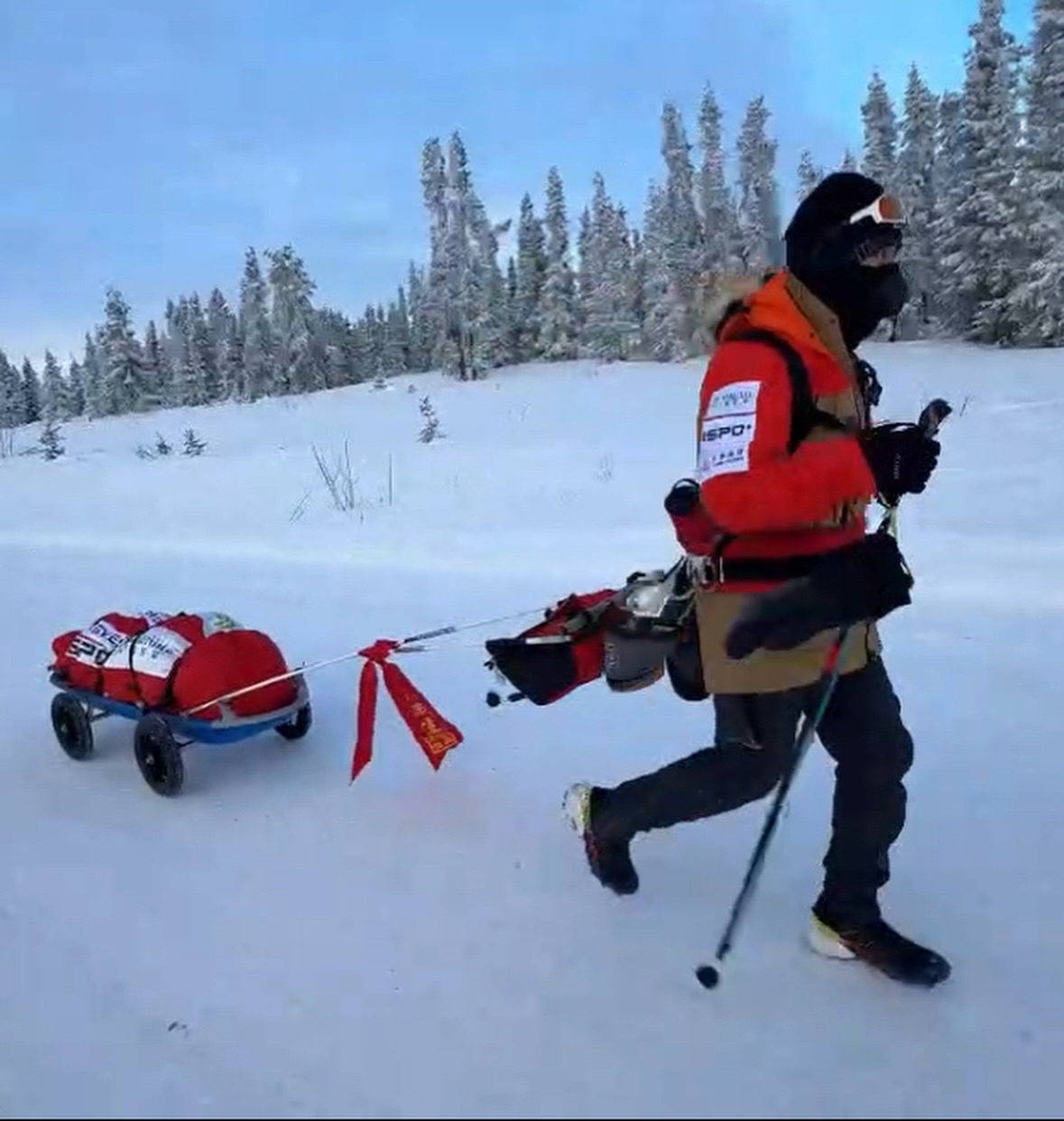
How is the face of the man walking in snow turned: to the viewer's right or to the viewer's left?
to the viewer's right

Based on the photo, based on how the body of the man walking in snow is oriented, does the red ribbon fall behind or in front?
behind

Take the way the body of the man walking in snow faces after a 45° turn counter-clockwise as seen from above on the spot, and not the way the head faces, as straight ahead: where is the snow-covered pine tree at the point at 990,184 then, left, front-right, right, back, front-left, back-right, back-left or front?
front-left

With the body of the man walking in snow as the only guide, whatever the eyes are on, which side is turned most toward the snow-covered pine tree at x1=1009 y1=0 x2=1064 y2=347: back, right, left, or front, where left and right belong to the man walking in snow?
left

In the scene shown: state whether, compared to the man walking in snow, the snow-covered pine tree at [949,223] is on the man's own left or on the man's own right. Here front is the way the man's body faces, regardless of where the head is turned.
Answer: on the man's own left

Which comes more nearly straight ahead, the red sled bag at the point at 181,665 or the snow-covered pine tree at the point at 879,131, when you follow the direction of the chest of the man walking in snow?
the snow-covered pine tree

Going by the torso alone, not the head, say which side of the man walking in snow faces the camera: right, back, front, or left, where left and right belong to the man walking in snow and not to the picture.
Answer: right

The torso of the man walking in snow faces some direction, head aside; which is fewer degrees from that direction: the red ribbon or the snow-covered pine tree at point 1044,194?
the snow-covered pine tree

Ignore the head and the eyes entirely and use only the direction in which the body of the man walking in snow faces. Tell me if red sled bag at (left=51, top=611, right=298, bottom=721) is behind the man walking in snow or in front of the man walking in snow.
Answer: behind
